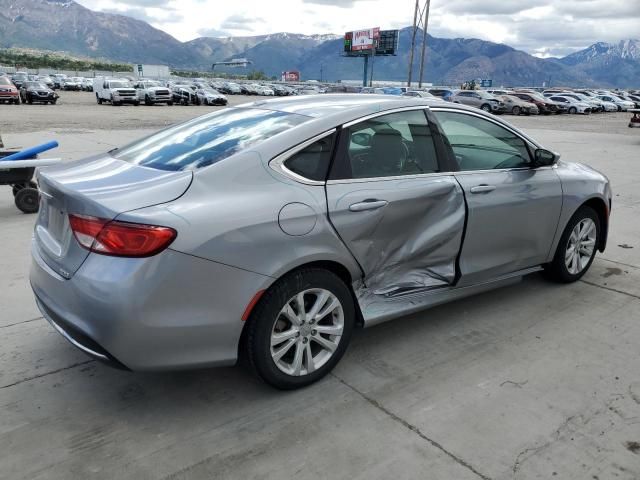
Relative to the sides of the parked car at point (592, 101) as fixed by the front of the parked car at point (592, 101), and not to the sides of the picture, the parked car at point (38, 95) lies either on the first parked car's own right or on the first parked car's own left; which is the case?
on the first parked car's own right

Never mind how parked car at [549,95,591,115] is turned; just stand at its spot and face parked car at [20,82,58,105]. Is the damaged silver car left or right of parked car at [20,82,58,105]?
left

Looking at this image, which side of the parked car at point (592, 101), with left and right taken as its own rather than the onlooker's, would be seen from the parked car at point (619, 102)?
left

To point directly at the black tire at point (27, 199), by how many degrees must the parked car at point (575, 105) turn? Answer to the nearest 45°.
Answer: approximately 45° to its right

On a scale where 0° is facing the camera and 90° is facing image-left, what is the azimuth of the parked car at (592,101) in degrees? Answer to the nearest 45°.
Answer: approximately 315°

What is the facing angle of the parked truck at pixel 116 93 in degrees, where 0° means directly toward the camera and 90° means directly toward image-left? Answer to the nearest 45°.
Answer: approximately 315°

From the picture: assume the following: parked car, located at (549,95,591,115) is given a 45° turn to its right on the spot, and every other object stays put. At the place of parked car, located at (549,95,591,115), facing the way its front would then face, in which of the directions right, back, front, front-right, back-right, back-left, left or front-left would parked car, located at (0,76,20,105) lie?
front-right

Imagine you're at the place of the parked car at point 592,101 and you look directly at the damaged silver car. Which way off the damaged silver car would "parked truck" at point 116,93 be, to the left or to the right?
right

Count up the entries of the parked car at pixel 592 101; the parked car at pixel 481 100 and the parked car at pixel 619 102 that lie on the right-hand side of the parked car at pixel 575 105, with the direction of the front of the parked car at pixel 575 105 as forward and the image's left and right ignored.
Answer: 1

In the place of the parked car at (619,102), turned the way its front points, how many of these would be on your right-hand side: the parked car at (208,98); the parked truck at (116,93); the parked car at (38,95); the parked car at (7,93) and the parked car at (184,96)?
5

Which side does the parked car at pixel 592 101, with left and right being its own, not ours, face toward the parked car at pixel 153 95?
right

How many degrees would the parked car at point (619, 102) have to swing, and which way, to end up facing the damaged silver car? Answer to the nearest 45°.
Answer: approximately 45° to its right

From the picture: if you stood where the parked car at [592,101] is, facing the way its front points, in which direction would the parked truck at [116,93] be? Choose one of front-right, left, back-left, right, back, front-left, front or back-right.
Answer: right

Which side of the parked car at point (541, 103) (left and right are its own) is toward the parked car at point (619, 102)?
left

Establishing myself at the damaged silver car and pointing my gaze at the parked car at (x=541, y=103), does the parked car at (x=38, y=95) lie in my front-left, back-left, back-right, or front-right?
front-left

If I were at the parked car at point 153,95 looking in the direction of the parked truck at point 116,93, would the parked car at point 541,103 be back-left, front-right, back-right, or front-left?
back-left
